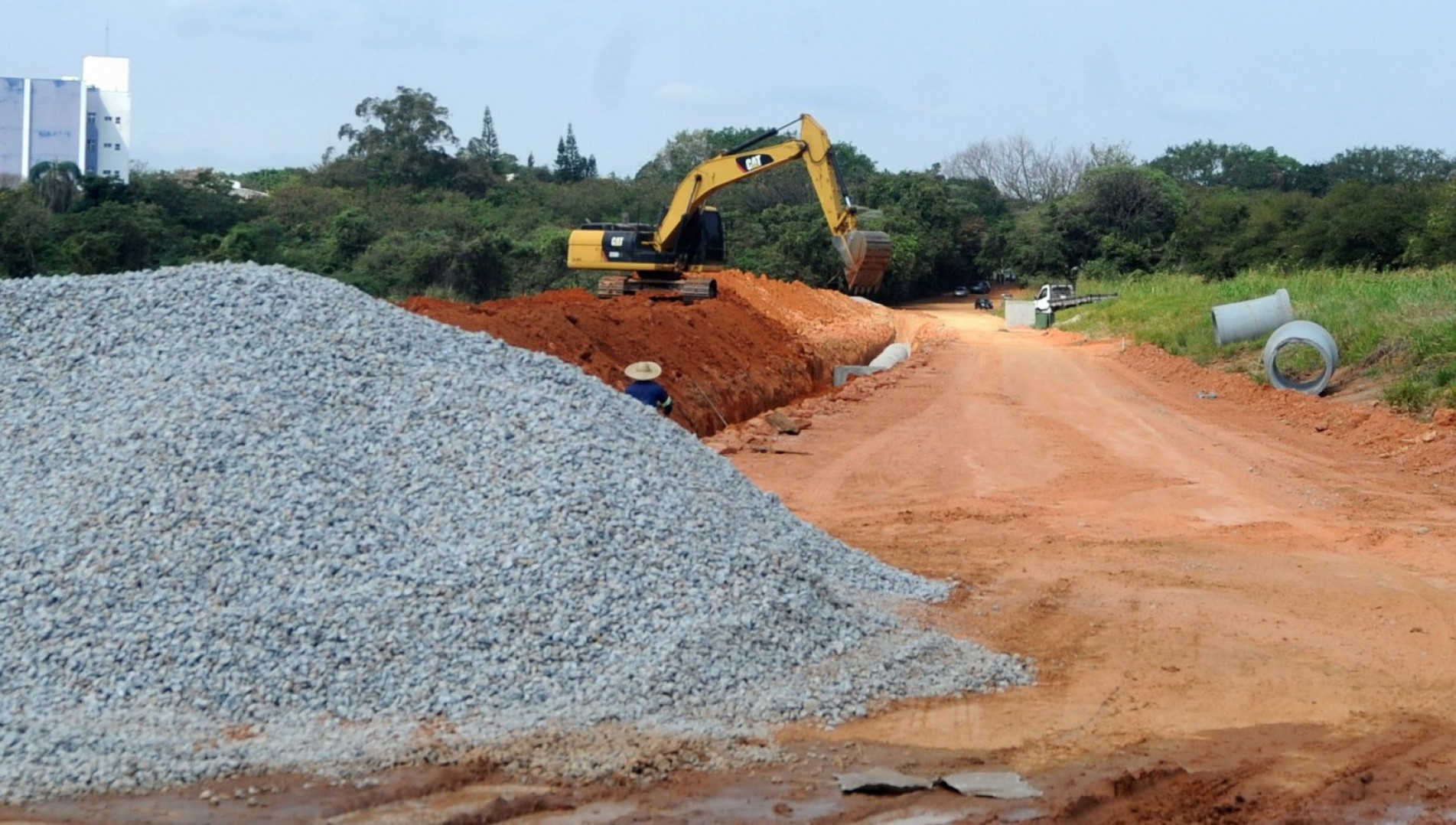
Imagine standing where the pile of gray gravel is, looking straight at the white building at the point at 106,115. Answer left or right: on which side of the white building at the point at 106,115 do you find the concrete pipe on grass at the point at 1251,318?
right

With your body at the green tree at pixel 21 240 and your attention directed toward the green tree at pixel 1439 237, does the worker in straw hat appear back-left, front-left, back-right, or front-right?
front-right

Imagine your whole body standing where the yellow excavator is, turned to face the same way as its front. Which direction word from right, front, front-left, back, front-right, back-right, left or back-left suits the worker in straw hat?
right

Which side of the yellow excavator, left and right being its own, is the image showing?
right

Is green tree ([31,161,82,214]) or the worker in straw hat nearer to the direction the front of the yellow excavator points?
the worker in straw hat

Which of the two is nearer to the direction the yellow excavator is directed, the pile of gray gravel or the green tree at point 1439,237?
the green tree

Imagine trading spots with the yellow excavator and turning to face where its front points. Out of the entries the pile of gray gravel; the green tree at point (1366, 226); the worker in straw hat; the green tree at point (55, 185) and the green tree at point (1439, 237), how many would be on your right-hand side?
2

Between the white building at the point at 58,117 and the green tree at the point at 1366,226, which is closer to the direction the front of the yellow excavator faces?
the green tree

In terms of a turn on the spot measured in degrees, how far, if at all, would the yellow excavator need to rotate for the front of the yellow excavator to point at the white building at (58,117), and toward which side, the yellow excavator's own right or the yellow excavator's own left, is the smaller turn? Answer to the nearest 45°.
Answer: approximately 135° to the yellow excavator's own left

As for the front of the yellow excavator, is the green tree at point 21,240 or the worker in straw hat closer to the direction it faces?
the worker in straw hat

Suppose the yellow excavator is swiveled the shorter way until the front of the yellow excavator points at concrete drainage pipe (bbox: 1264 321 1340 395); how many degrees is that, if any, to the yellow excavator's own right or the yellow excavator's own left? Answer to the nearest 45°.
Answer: approximately 45° to the yellow excavator's own right

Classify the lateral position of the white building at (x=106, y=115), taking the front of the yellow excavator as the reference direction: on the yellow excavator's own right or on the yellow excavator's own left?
on the yellow excavator's own left

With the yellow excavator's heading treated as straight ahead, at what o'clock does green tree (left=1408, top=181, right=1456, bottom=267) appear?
The green tree is roughly at 11 o'clock from the yellow excavator.

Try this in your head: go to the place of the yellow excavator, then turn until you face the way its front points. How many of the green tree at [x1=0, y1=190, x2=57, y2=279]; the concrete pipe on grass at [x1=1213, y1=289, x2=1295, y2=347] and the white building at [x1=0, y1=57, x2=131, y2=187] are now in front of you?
1

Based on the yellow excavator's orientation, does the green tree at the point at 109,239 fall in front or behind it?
behind

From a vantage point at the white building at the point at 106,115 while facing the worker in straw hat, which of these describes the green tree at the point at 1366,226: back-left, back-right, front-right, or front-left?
front-left

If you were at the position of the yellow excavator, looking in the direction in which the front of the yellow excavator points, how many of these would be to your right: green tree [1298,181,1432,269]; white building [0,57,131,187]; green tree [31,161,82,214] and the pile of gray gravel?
1

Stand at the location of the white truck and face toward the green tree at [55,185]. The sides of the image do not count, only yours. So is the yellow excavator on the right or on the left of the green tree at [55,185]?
left

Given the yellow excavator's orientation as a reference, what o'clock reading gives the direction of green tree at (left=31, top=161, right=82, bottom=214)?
The green tree is roughly at 7 o'clock from the yellow excavator.

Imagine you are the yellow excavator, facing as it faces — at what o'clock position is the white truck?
The white truck is roughly at 10 o'clock from the yellow excavator.

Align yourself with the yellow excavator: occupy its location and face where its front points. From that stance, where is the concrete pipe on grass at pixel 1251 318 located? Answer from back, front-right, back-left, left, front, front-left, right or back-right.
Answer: front

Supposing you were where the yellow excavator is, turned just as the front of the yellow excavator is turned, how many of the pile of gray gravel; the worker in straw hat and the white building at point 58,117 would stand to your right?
2
